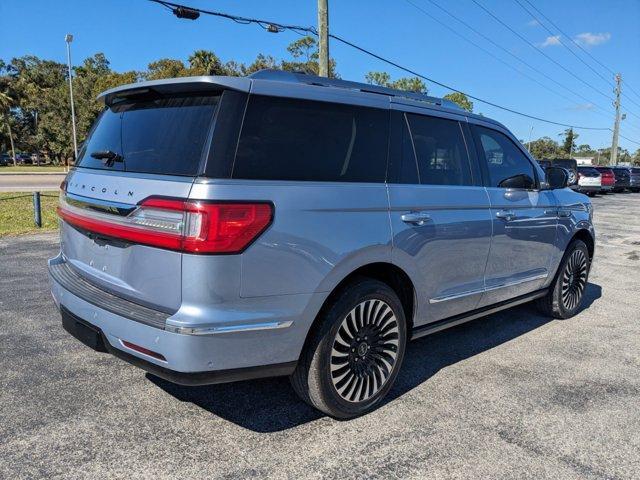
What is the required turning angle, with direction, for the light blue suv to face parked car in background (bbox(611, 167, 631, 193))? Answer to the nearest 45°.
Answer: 0° — it already faces it

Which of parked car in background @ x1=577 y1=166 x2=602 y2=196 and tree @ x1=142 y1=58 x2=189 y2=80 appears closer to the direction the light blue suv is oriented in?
the parked car in background

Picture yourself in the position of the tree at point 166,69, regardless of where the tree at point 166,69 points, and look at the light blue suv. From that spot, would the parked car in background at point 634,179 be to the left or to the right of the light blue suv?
left

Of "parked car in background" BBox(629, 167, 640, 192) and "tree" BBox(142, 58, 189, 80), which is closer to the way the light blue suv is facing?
the parked car in background

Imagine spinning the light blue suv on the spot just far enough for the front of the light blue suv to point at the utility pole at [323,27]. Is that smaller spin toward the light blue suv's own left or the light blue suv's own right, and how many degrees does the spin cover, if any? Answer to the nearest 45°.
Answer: approximately 45° to the light blue suv's own left

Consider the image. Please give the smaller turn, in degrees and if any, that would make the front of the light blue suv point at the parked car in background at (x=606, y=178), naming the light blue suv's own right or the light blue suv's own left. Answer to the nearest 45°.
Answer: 0° — it already faces it

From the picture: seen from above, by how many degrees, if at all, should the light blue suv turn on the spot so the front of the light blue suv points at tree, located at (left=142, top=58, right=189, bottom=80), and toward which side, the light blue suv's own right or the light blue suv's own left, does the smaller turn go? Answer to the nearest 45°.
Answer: approximately 45° to the light blue suv's own left

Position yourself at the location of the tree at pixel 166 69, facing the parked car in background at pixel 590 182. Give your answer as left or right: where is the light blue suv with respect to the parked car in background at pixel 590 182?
right

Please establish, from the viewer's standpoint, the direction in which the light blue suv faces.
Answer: facing away from the viewer and to the right of the viewer
